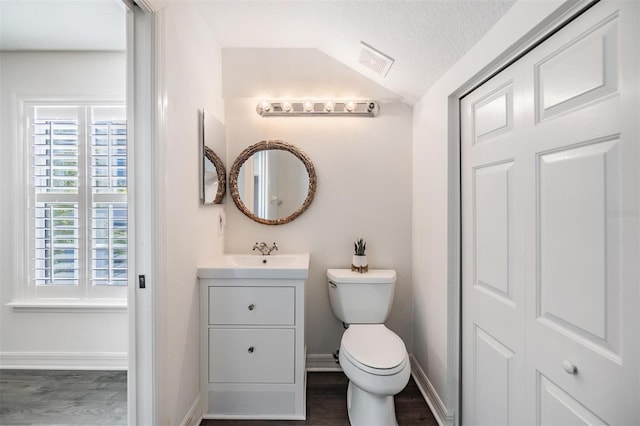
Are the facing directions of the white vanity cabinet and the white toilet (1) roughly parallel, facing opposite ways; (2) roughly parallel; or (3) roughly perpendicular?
roughly parallel

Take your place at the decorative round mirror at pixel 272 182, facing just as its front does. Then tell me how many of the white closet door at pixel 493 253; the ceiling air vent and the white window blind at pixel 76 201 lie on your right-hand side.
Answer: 1

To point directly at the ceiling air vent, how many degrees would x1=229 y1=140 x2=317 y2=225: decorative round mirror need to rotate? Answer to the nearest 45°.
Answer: approximately 45° to its left

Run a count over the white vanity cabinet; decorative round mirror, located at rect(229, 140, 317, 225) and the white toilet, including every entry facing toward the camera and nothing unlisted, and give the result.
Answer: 3

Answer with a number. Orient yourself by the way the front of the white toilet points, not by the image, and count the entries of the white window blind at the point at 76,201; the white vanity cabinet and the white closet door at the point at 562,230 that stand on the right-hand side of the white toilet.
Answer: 2

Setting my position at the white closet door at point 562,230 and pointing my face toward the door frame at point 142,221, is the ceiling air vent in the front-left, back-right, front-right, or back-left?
front-right

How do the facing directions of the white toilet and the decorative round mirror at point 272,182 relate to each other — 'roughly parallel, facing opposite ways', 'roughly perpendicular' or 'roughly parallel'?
roughly parallel

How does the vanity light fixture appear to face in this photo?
toward the camera

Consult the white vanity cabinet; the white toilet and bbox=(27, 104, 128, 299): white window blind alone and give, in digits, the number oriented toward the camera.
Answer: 3

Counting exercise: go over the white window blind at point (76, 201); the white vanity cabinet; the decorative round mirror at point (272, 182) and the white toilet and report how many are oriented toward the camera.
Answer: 4

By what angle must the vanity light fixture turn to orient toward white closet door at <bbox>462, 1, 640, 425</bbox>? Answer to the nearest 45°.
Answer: approximately 45° to its left

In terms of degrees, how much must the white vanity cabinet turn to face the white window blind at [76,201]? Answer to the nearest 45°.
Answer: approximately 135° to its right

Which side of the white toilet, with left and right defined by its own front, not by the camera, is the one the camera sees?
front

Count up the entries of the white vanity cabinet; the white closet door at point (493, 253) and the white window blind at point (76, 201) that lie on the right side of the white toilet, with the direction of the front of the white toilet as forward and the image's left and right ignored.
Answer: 2

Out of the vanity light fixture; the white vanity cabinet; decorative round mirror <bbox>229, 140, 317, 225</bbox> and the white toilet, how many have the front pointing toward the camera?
4

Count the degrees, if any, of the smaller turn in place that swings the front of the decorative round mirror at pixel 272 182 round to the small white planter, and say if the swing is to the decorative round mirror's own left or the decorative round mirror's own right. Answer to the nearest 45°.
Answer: approximately 90° to the decorative round mirror's own left

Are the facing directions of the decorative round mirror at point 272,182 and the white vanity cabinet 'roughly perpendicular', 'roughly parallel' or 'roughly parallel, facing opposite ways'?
roughly parallel

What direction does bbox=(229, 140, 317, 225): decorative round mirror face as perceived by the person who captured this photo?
facing the viewer

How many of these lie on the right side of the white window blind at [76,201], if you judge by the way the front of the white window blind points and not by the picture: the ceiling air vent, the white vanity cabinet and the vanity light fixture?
0
